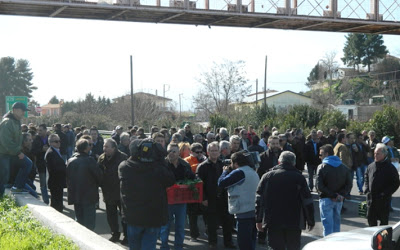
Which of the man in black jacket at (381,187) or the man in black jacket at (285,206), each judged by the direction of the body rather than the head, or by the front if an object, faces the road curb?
the man in black jacket at (381,187)

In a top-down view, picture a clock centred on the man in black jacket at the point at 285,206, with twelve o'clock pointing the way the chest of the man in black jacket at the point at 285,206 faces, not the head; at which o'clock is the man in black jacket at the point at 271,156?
the man in black jacket at the point at 271,156 is roughly at 12 o'clock from the man in black jacket at the point at 285,206.

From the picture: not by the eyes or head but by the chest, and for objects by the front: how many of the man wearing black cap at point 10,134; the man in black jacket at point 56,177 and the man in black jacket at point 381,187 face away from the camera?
0

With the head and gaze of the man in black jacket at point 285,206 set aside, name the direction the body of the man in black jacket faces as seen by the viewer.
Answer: away from the camera

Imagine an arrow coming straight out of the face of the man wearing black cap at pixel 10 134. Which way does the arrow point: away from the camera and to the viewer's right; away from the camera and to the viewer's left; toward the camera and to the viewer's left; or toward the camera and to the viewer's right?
toward the camera and to the viewer's right

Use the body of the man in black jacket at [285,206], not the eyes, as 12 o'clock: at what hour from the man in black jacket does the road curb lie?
The road curb is roughly at 9 o'clock from the man in black jacket.

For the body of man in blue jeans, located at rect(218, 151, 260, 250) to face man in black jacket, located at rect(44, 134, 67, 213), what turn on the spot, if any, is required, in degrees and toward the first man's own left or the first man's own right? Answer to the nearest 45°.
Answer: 0° — they already face them

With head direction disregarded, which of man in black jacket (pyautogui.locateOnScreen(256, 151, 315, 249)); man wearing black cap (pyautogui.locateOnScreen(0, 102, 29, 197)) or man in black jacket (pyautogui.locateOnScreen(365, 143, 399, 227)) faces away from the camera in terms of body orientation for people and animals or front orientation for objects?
man in black jacket (pyautogui.locateOnScreen(256, 151, 315, 249))

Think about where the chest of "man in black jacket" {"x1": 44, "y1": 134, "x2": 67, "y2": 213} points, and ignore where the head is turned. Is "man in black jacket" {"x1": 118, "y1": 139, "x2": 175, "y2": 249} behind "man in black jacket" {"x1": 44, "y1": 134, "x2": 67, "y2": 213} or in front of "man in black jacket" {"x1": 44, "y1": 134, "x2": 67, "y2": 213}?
in front

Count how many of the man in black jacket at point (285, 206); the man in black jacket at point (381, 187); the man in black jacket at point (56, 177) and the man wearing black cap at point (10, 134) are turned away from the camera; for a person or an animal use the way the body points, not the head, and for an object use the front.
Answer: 1

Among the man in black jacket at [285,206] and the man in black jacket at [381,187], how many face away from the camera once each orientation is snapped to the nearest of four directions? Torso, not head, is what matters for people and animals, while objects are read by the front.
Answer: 1

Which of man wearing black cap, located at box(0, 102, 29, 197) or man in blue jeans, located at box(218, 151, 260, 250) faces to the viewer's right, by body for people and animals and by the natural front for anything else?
the man wearing black cap

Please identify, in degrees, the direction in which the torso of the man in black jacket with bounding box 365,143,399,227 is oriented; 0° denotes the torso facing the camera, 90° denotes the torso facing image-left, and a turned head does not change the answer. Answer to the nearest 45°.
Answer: approximately 45°

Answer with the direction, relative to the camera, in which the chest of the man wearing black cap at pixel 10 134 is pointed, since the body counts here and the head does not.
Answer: to the viewer's right
